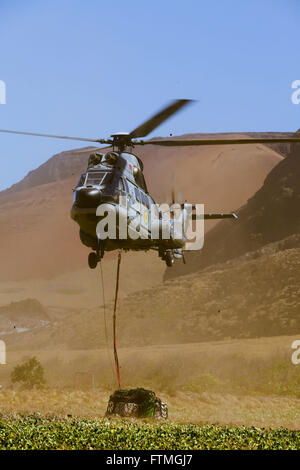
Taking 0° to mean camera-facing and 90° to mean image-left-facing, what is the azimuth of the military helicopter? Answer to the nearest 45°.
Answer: approximately 45°
